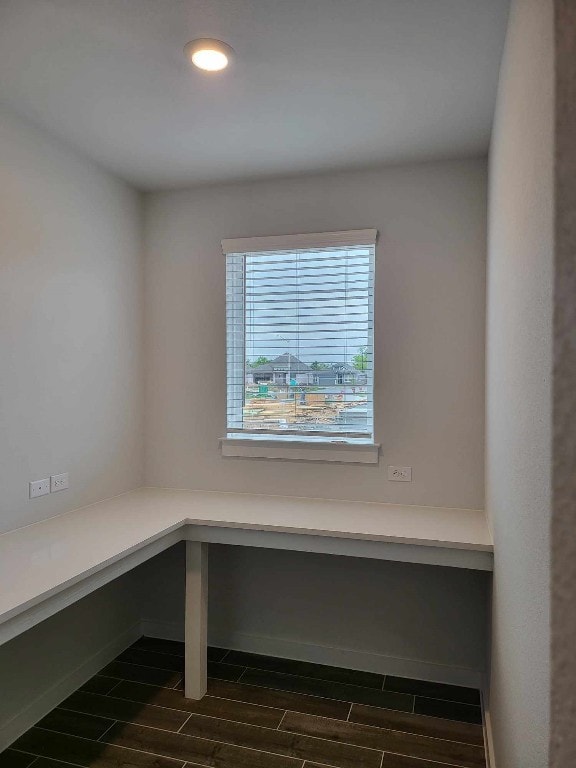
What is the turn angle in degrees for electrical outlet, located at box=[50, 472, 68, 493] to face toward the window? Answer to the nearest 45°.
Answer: approximately 45° to its left

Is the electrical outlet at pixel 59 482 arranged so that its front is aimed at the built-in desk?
yes

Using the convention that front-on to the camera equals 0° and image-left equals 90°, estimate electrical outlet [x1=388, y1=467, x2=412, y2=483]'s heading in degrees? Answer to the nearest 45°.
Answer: approximately 0°

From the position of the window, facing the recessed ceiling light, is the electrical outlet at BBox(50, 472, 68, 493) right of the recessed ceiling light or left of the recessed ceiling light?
right

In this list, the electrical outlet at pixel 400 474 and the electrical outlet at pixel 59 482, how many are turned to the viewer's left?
0

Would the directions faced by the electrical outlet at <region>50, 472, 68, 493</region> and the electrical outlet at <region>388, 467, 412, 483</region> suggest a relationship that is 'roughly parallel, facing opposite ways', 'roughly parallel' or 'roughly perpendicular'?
roughly perpendicular

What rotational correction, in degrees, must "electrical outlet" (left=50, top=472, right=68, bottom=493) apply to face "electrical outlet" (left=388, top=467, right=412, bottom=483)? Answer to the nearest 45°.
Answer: approximately 45° to its left
